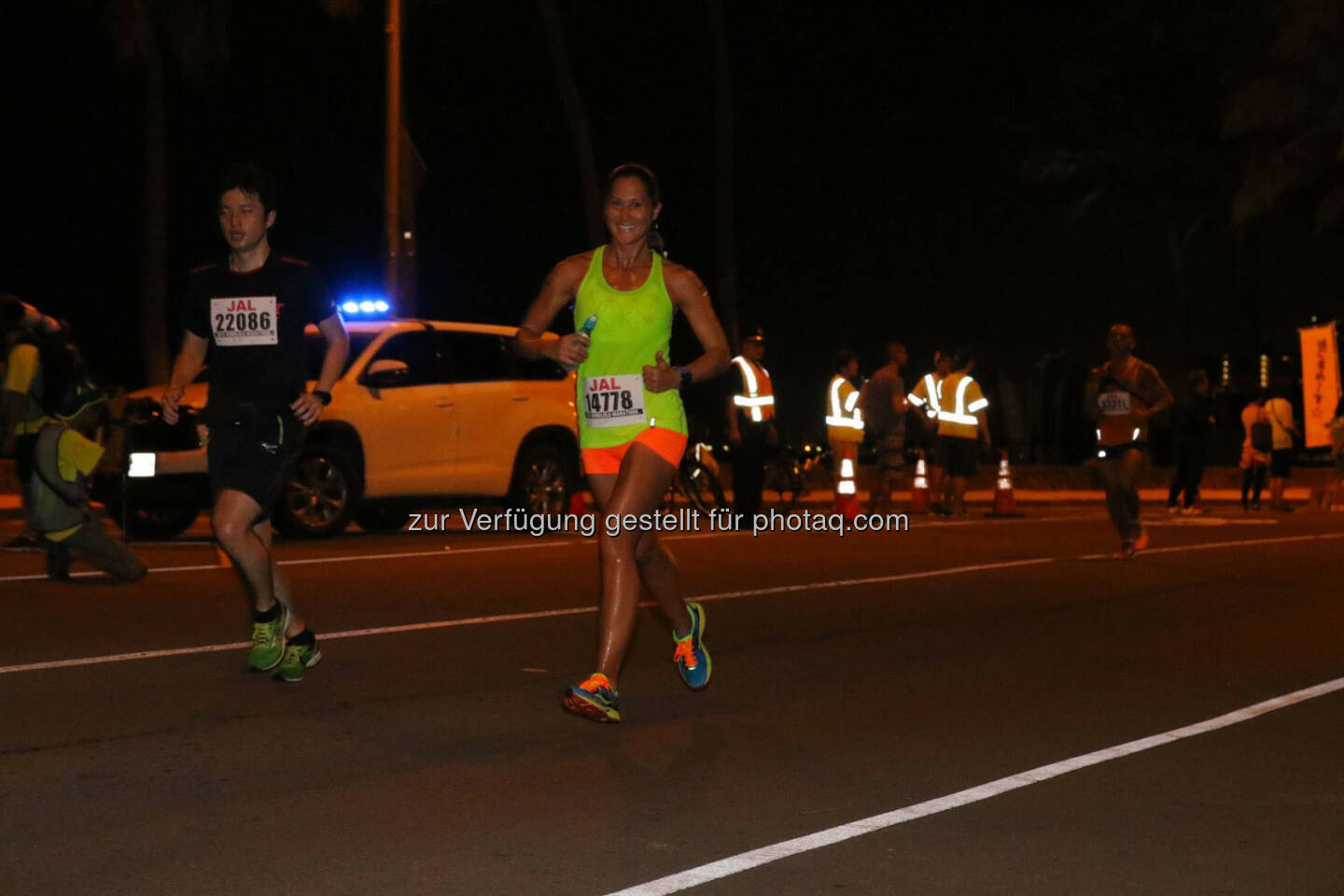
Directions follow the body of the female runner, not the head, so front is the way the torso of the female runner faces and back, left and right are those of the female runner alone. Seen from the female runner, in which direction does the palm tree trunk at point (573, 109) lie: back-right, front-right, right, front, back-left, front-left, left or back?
back-right

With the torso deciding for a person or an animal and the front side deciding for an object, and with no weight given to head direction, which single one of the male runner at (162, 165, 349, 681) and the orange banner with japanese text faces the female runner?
the orange banner with japanese text

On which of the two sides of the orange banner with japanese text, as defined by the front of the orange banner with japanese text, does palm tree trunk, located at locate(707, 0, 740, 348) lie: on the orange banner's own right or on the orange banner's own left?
on the orange banner's own right

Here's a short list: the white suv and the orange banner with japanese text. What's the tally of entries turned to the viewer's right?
0

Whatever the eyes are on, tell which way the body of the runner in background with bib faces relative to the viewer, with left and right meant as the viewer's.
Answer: facing the viewer and to the left of the viewer

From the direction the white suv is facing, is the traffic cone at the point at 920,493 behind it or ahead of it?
behind

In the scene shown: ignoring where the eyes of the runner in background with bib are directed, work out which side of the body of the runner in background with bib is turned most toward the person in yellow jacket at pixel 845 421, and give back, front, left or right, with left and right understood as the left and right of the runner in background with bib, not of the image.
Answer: right

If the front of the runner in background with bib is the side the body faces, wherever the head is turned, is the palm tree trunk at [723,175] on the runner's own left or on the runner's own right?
on the runner's own right

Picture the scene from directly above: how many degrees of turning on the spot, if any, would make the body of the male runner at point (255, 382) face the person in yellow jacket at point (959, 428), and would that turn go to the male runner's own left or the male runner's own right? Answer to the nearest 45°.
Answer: approximately 180°

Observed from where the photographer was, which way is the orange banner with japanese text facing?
facing the viewer
